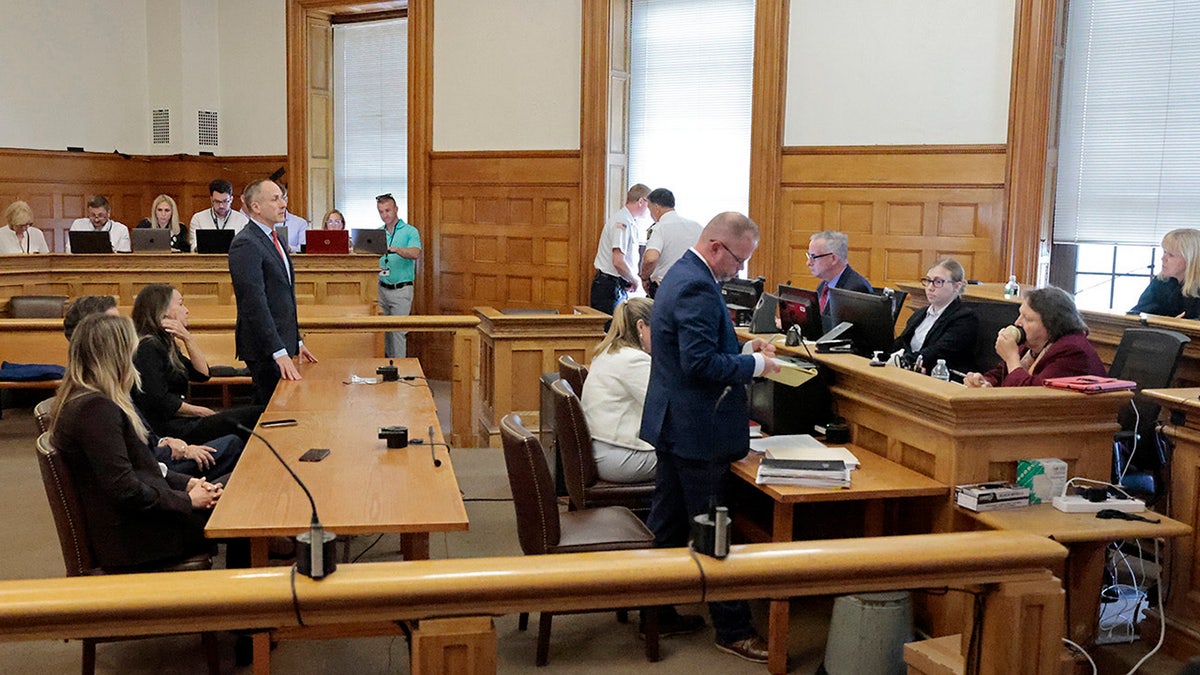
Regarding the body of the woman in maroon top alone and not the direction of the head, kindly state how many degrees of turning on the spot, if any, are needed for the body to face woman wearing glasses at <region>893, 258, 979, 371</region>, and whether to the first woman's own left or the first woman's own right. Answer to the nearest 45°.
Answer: approximately 45° to the first woman's own right

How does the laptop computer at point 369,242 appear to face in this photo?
away from the camera

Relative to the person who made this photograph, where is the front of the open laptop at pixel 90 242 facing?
facing away from the viewer

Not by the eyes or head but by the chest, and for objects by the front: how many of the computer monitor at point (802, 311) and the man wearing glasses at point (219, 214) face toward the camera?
1

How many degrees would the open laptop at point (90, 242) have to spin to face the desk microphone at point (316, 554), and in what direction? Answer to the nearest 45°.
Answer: approximately 180°

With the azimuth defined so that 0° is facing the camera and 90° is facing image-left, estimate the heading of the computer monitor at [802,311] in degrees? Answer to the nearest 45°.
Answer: approximately 225°

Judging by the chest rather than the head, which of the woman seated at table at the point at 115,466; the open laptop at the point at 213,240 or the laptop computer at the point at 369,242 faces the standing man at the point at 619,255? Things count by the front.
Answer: the woman seated at table

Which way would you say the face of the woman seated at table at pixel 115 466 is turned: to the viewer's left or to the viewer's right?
to the viewer's right

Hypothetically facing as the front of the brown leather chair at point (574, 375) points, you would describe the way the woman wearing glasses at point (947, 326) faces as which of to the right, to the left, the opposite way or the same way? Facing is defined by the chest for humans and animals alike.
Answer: the opposite way

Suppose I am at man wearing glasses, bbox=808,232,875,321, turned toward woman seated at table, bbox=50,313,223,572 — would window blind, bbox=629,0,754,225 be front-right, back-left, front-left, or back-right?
back-right

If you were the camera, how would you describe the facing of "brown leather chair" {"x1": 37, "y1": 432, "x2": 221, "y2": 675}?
facing to the right of the viewer

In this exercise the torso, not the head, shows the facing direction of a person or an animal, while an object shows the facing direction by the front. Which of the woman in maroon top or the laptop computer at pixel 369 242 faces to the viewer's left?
the woman in maroon top

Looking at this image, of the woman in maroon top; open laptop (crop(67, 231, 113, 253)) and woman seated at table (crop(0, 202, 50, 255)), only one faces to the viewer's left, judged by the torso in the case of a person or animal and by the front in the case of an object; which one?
the woman in maroon top

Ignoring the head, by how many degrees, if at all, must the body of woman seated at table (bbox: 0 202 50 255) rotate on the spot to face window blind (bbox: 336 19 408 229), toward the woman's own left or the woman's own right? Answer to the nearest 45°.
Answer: approximately 90° to the woman's own left
